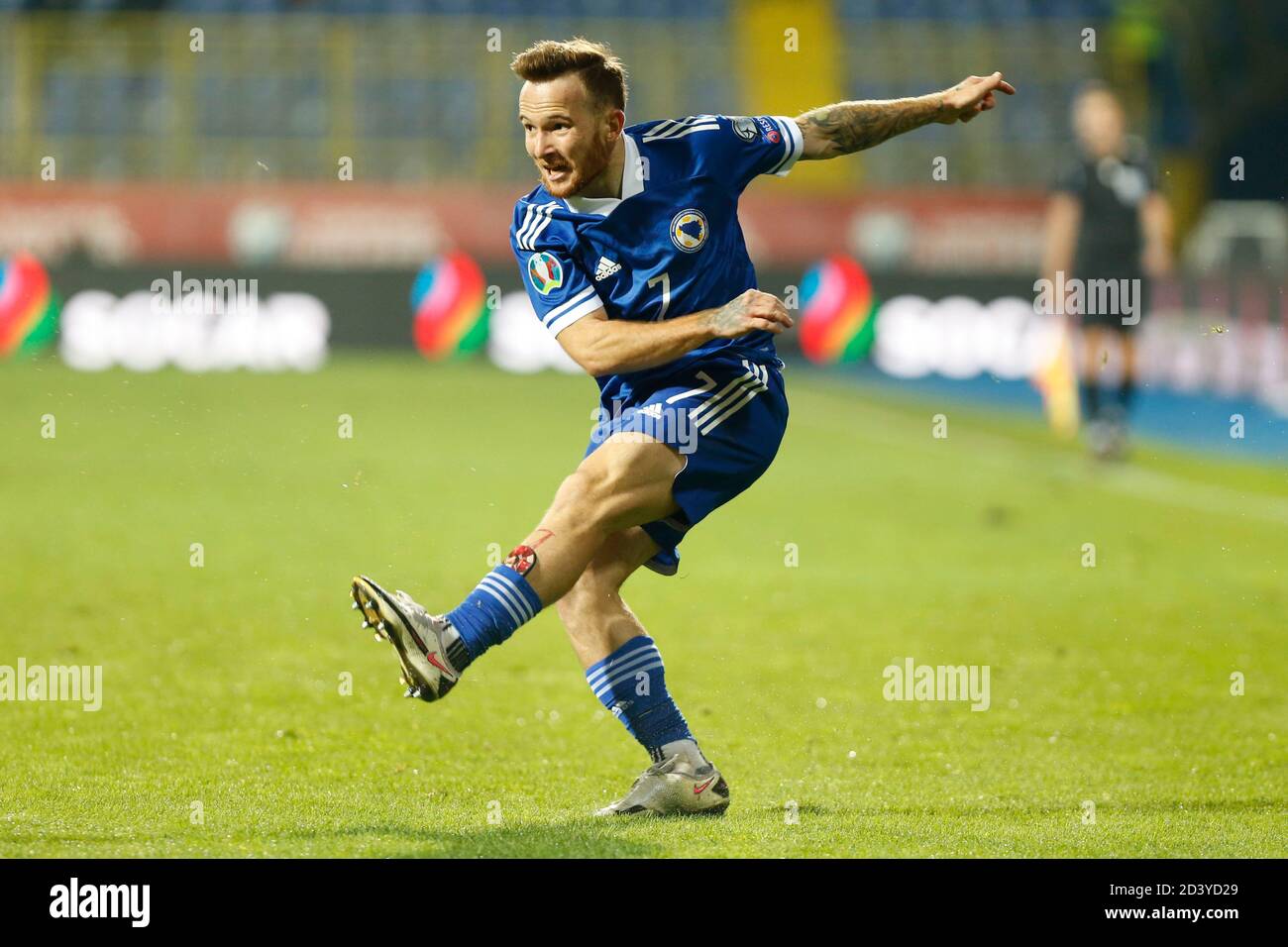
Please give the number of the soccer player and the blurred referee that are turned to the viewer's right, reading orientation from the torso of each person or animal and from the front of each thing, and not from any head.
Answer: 0

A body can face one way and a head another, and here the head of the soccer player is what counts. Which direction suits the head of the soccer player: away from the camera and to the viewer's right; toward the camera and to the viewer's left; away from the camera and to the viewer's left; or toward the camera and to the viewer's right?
toward the camera and to the viewer's left

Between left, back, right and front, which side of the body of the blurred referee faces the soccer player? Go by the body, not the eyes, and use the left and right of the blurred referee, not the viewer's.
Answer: front

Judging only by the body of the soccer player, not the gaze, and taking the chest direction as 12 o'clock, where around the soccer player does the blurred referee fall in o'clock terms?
The blurred referee is roughly at 5 o'clock from the soccer player.

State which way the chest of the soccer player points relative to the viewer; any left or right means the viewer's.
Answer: facing the viewer and to the left of the viewer

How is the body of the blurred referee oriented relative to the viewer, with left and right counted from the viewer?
facing the viewer
